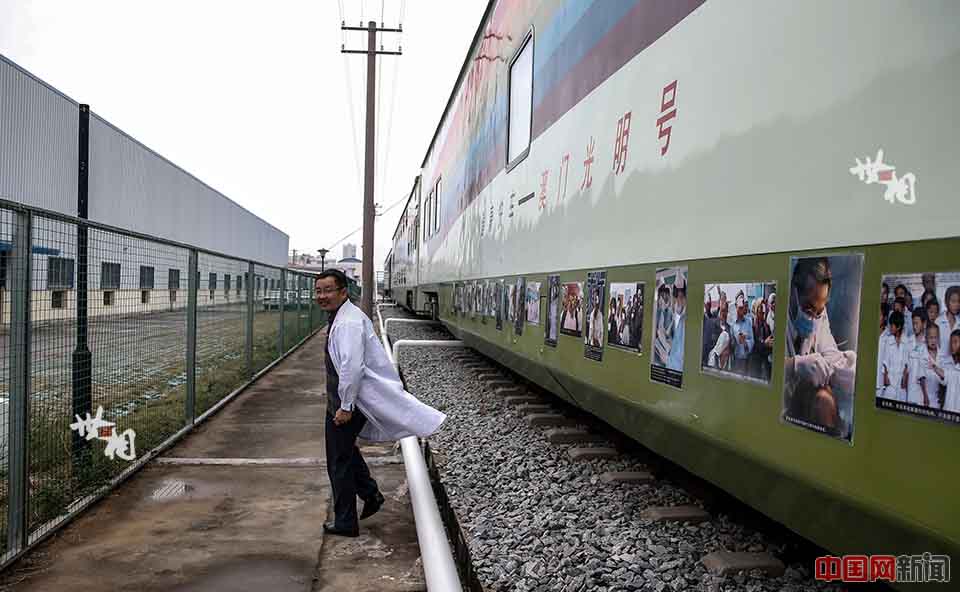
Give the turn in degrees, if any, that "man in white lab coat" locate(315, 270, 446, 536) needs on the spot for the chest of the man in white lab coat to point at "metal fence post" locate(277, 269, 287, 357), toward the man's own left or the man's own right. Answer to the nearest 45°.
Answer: approximately 90° to the man's own right

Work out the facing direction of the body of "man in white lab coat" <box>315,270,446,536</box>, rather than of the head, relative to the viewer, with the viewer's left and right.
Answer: facing to the left of the viewer

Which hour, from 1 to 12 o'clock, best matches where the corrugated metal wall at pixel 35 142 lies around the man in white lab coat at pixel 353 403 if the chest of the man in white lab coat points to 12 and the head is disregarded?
The corrugated metal wall is roughly at 2 o'clock from the man in white lab coat.
